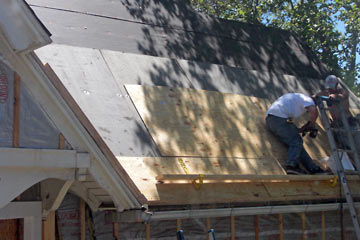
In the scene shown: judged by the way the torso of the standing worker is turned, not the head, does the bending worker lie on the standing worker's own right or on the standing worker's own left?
on the standing worker's own right

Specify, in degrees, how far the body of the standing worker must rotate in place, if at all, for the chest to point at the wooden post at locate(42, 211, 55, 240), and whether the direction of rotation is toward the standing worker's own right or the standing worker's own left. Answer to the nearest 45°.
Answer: approximately 45° to the standing worker's own left

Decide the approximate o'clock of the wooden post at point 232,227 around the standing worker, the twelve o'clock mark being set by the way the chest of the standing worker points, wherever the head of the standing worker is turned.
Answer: The wooden post is roughly at 10 o'clock from the standing worker.

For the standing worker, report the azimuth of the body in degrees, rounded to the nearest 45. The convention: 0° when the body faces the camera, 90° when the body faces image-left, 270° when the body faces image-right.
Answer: approximately 90°
